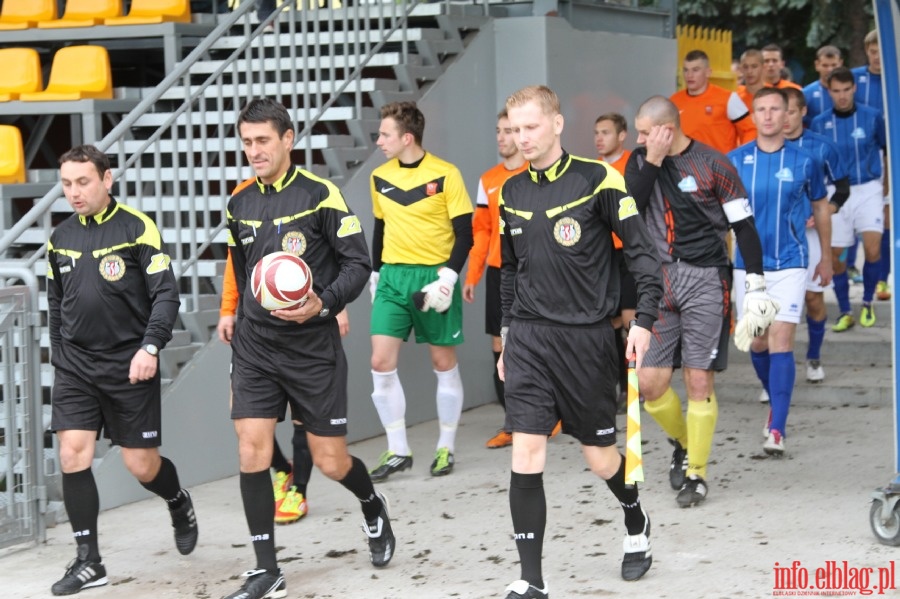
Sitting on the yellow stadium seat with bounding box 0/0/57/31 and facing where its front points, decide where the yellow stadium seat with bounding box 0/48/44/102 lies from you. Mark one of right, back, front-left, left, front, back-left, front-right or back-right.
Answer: front-left

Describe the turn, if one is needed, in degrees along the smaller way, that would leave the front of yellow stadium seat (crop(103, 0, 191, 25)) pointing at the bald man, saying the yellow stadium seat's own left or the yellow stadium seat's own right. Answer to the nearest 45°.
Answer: approximately 90° to the yellow stadium seat's own left

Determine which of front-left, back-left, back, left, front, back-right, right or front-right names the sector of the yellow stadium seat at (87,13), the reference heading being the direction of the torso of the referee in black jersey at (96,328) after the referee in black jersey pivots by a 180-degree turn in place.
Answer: front-left

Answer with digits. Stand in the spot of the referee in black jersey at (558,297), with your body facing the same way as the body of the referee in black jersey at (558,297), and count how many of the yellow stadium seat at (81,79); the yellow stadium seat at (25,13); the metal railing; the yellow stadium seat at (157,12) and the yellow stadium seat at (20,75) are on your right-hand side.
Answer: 5

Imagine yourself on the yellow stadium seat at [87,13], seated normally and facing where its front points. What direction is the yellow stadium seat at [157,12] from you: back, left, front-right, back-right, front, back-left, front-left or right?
left

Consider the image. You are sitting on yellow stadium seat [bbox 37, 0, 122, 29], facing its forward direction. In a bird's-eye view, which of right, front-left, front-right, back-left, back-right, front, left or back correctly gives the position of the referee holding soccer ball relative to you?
front-left

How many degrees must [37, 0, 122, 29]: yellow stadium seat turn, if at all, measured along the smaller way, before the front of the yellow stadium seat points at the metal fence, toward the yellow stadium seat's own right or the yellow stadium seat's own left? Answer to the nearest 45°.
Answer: approximately 45° to the yellow stadium seat's own left

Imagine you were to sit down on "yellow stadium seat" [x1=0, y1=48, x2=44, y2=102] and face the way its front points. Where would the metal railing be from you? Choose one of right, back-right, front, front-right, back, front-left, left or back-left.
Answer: left

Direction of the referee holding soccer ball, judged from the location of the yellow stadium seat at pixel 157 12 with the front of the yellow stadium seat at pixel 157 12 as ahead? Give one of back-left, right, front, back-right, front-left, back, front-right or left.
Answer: front-left

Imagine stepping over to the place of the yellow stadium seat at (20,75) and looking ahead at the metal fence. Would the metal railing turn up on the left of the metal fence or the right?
left

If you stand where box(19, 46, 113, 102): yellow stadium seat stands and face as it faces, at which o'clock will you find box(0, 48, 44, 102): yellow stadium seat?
box(0, 48, 44, 102): yellow stadium seat is roughly at 3 o'clock from box(19, 46, 113, 102): yellow stadium seat.

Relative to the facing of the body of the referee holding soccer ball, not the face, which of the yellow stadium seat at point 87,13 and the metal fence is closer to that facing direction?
the metal fence

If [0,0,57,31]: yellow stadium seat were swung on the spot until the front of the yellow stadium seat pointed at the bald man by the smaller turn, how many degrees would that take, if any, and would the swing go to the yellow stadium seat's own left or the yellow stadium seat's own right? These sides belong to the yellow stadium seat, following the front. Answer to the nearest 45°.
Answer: approximately 90° to the yellow stadium seat's own left

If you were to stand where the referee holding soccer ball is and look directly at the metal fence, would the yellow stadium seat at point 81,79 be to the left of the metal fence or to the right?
right
